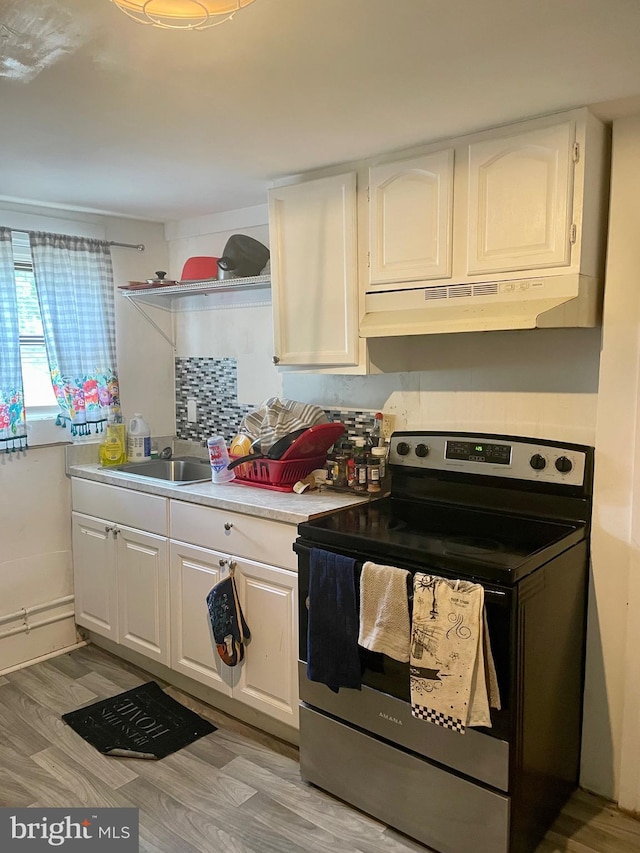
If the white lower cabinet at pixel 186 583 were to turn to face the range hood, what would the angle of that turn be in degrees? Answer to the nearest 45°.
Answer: approximately 90° to its left

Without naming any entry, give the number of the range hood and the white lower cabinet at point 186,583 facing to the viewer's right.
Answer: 0

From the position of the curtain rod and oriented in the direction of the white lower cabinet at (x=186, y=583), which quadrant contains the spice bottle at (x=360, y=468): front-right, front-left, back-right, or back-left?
front-left

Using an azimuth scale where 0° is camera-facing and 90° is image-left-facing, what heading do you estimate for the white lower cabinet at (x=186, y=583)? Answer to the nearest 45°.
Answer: approximately 45°

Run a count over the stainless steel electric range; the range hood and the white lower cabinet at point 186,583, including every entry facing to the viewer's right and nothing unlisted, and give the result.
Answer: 0

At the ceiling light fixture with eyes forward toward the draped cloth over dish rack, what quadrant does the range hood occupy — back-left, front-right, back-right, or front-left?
front-right

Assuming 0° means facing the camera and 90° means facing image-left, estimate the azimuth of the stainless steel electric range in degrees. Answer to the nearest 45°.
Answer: approximately 45°

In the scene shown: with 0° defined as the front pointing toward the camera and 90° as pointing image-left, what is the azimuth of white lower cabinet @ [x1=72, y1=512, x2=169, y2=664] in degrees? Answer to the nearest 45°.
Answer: approximately 45°

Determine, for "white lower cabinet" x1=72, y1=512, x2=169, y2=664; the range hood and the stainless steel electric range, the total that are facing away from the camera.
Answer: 0

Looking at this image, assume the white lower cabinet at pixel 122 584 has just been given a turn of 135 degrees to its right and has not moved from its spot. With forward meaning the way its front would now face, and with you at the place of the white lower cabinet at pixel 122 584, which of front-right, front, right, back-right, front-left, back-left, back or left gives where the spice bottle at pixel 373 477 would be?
back-right

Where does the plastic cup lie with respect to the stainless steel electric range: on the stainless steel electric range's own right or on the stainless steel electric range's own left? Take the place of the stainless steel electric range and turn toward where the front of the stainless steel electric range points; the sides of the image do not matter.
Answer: on the stainless steel electric range's own right

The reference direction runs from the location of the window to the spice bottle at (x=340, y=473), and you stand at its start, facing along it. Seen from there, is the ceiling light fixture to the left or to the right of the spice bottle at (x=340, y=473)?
right

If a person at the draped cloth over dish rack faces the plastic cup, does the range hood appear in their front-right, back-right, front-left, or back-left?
back-left
